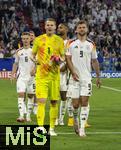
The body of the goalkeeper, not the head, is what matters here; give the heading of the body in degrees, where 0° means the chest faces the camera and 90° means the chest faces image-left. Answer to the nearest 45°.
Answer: approximately 0°
